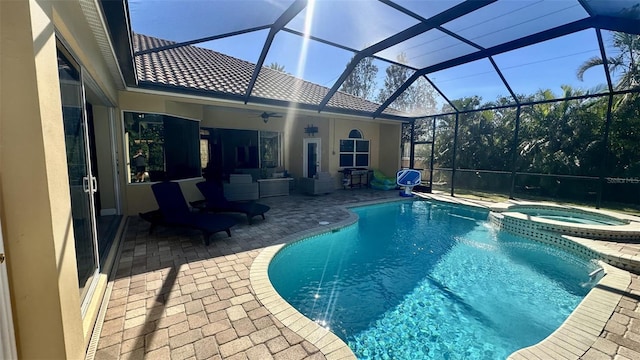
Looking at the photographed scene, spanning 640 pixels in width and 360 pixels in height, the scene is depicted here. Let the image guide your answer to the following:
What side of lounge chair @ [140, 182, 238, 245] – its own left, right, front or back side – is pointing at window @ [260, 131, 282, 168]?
left

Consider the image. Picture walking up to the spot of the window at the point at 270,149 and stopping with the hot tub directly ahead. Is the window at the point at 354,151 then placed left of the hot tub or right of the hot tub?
left

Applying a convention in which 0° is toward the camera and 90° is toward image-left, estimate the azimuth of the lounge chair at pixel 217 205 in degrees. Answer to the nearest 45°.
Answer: approximately 315°

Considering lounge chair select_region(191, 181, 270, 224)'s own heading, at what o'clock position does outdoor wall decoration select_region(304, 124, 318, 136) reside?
The outdoor wall decoration is roughly at 9 o'clock from the lounge chair.

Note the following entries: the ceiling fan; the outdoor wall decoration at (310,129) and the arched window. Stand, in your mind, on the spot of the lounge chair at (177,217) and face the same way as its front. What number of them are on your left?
3

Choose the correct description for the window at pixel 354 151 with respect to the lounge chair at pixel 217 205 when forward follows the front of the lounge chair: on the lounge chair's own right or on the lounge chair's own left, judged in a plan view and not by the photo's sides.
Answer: on the lounge chair's own left

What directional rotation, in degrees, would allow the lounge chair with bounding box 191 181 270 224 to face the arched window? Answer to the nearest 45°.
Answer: approximately 90° to its left

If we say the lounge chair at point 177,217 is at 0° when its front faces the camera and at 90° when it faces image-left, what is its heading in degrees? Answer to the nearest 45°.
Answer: approximately 315°

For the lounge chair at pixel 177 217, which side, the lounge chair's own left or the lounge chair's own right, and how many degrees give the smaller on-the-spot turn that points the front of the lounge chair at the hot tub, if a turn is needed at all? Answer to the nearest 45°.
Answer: approximately 45° to the lounge chair's own left

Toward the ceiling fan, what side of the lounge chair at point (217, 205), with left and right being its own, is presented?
left
